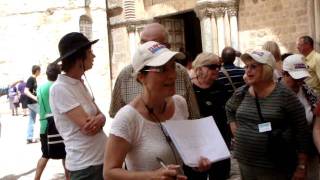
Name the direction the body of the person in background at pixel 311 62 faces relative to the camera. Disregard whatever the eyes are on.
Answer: to the viewer's left

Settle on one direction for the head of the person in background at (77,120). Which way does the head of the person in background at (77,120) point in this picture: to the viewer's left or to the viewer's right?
to the viewer's right

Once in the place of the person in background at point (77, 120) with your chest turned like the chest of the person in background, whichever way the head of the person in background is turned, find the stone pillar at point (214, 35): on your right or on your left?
on your left

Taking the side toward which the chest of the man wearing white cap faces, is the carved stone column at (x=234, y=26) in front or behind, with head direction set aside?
behind

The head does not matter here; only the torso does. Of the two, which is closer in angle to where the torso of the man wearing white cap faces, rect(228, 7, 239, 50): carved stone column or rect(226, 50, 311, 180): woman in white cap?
the woman in white cap

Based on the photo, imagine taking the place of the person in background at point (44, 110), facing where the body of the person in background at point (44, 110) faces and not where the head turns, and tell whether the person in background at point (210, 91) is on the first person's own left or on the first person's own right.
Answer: on the first person's own right

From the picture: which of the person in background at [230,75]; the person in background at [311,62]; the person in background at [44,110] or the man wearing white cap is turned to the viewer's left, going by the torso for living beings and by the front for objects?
the person in background at [311,62]

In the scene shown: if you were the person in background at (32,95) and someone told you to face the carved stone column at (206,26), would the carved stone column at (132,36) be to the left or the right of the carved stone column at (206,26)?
left

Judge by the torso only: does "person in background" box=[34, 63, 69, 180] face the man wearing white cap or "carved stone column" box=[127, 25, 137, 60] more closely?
the carved stone column

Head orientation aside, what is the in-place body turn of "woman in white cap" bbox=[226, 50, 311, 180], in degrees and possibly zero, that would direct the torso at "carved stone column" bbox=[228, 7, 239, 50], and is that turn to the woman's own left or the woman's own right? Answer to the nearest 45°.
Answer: approximately 135° to the woman's own right

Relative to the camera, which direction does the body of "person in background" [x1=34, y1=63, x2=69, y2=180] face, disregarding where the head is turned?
away from the camera
